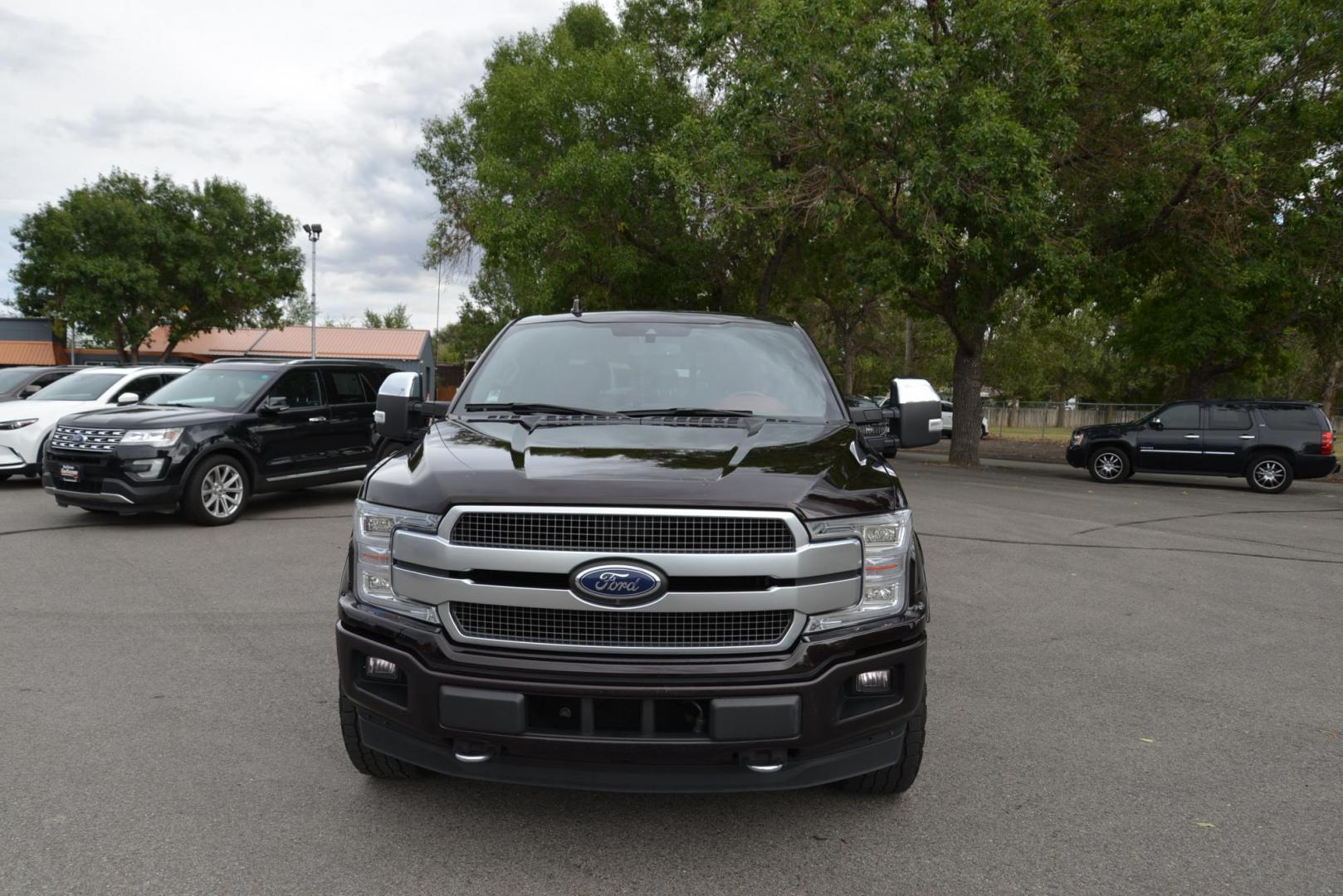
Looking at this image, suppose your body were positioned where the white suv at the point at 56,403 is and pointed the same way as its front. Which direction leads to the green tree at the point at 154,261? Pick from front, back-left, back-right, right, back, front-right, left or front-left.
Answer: back-right

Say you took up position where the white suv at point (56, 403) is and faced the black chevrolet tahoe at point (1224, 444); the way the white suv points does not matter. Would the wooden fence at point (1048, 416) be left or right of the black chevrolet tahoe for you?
left

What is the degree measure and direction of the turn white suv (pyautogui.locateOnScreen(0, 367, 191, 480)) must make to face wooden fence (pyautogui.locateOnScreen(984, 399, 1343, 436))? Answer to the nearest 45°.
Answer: approximately 135° to its left

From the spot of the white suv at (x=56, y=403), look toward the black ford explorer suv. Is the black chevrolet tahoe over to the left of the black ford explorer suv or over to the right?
left

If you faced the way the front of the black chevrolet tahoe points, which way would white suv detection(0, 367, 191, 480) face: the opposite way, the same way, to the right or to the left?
to the left

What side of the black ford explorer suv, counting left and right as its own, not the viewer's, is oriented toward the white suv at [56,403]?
right

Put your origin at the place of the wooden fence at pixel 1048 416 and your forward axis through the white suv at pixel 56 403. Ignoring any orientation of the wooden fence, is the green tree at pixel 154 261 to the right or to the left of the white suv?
right

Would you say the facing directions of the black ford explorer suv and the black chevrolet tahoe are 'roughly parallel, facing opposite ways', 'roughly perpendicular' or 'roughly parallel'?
roughly perpendicular

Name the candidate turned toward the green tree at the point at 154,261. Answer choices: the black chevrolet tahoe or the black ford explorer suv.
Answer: the black chevrolet tahoe

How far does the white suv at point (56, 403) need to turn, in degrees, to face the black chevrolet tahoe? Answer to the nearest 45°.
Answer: approximately 135° to its left

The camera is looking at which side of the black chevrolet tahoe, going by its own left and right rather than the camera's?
left

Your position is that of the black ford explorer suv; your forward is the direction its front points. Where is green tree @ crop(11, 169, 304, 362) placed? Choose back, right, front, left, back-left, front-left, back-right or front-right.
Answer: back-right

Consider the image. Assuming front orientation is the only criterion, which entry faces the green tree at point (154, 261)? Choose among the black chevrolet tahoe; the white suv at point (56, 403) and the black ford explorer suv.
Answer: the black chevrolet tahoe

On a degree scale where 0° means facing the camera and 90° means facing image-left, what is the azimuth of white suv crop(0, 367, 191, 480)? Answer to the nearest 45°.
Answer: approximately 45°

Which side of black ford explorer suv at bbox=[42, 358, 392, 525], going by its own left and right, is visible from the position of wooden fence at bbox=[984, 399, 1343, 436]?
back
